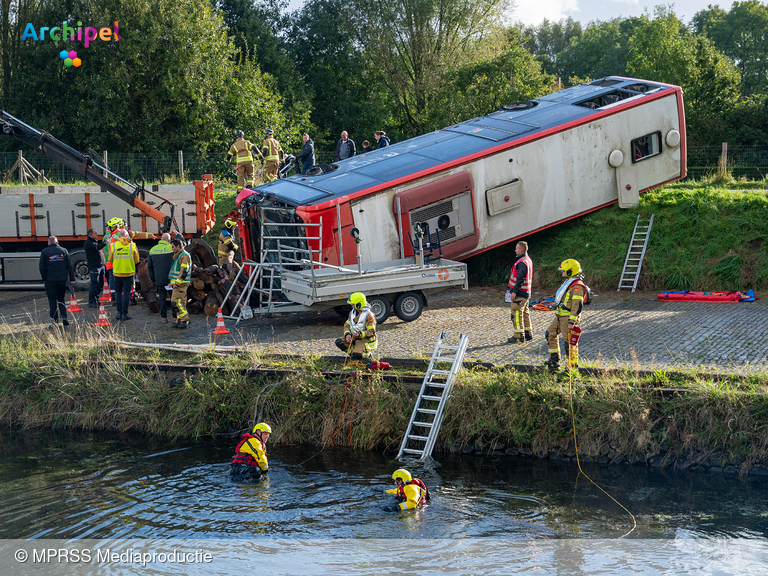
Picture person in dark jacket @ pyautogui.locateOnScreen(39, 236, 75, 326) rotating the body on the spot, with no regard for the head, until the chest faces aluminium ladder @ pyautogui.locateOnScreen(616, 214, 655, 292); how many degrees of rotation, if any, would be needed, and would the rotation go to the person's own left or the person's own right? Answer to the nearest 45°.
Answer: approximately 90° to the person's own right

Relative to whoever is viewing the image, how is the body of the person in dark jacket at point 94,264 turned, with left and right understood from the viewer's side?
facing to the right of the viewer

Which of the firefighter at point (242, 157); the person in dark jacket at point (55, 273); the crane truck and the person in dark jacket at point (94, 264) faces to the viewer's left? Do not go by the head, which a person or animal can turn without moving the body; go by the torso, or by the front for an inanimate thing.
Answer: the crane truck

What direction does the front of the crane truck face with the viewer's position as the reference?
facing to the left of the viewer

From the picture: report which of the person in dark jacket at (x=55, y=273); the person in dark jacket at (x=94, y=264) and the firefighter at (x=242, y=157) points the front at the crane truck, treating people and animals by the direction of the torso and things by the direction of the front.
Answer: the person in dark jacket at (x=55, y=273)

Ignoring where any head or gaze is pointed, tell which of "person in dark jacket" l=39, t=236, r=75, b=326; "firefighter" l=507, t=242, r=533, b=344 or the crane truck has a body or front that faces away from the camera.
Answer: the person in dark jacket

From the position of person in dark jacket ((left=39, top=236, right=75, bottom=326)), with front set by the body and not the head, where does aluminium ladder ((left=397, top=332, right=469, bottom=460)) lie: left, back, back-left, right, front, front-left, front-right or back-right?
back-right

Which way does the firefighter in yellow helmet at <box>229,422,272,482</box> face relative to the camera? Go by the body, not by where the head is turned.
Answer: to the viewer's right

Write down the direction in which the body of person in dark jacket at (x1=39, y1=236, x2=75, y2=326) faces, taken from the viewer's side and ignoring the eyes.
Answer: away from the camera

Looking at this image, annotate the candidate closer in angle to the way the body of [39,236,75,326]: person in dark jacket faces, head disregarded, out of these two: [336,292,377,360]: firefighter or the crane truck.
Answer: the crane truck

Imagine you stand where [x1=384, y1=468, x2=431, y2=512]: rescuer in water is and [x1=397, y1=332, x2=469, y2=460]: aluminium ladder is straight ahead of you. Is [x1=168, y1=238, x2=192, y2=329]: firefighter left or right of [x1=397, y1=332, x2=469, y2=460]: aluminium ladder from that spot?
left
